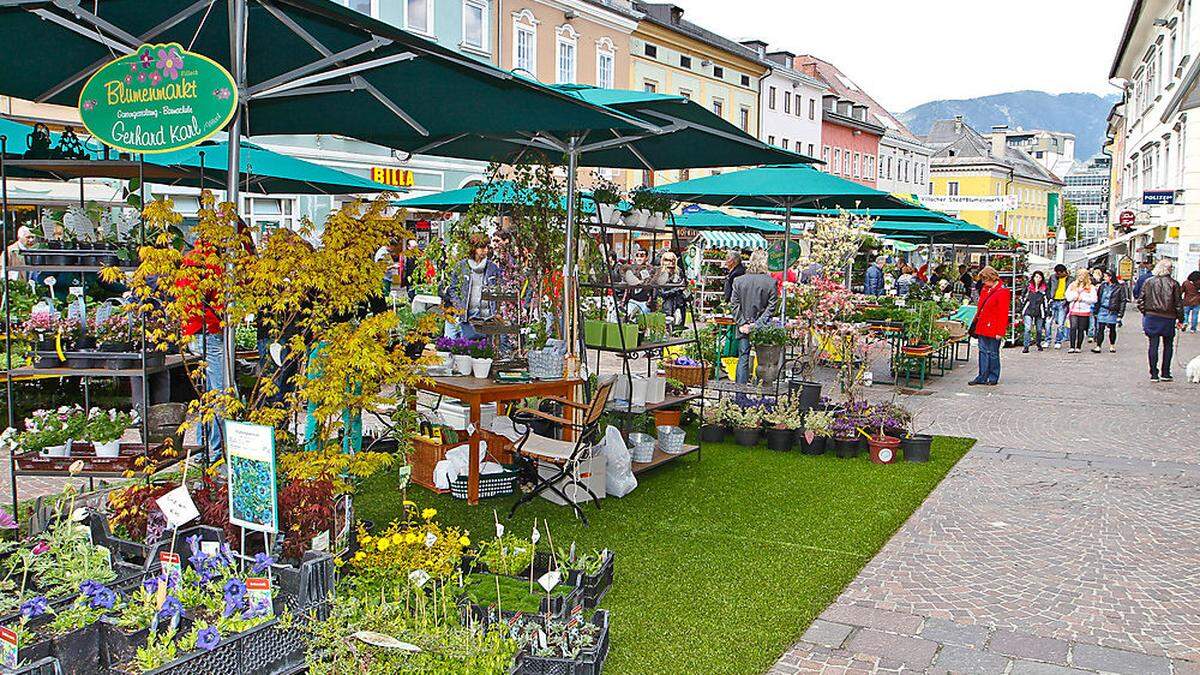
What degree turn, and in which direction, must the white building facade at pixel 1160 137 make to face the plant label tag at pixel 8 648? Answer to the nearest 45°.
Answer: approximately 90° to its left

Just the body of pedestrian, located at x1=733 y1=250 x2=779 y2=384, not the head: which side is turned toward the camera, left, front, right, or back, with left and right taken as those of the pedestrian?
back

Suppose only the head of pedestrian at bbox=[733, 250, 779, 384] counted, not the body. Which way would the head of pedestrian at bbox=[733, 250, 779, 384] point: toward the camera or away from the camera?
away from the camera

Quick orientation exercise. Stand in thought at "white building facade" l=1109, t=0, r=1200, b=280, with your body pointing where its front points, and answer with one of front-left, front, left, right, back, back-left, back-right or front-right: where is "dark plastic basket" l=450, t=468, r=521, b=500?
left

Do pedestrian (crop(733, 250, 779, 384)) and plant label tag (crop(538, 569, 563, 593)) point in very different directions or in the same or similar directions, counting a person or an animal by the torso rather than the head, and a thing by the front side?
very different directions

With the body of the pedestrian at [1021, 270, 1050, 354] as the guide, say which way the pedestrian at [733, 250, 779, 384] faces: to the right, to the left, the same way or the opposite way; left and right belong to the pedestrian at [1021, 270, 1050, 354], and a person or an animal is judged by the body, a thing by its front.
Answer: the opposite way

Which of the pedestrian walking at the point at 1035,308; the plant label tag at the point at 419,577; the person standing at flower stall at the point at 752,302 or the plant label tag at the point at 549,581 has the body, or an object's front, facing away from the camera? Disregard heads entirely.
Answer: the person standing at flower stall at the point at 752,302

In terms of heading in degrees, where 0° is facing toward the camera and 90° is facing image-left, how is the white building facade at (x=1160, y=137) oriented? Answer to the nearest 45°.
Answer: approximately 90°
